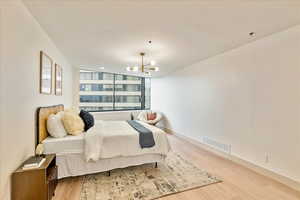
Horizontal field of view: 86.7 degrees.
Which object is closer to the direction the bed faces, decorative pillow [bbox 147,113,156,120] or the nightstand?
the decorative pillow

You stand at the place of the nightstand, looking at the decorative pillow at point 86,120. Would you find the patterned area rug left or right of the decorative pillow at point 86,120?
right

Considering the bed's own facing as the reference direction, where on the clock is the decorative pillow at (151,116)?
The decorative pillow is roughly at 10 o'clock from the bed.

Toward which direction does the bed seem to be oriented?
to the viewer's right

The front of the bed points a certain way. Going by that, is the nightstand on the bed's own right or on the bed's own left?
on the bed's own right

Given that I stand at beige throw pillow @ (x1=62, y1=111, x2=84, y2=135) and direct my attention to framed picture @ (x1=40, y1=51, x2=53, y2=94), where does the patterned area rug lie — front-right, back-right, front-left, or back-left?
back-left
